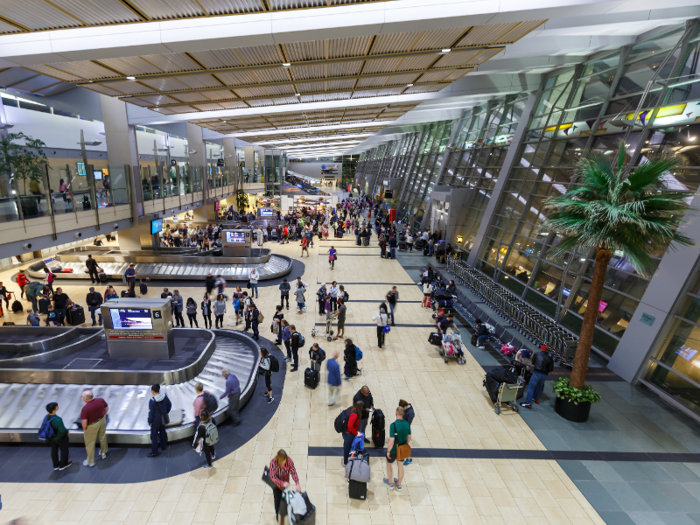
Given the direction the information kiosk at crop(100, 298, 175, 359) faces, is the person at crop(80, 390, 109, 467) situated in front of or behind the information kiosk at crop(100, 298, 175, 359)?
in front

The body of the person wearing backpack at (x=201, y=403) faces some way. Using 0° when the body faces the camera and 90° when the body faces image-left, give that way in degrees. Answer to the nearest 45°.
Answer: approximately 135°

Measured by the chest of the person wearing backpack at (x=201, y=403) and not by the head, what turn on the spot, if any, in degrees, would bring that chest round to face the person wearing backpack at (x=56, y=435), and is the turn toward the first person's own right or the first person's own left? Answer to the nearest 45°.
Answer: approximately 45° to the first person's own left

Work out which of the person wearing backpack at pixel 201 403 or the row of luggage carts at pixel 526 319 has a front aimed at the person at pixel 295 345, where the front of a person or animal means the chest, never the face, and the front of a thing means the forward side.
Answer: the row of luggage carts

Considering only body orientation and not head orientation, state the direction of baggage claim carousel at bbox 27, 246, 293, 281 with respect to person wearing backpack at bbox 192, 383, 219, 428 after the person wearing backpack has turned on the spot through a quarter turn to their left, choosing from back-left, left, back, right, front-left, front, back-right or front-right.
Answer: back-right

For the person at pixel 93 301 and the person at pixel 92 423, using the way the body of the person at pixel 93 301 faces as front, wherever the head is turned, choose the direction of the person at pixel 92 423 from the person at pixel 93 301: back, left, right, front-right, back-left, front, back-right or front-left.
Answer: front
